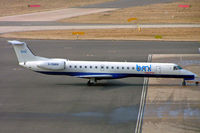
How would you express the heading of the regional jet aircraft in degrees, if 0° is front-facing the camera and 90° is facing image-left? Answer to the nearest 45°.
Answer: approximately 270°
